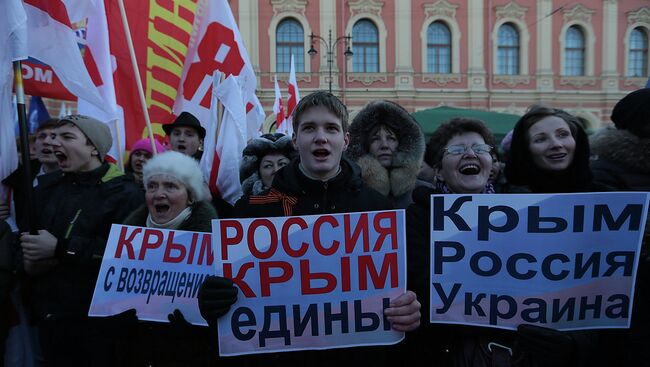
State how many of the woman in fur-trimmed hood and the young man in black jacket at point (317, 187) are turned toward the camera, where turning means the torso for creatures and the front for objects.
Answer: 2

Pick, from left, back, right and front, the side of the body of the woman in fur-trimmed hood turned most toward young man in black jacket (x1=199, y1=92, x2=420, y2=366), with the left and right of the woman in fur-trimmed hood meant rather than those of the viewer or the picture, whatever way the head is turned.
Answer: front

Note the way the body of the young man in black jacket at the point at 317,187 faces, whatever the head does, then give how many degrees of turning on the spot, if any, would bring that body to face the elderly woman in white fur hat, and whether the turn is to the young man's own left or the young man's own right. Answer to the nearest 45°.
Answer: approximately 135° to the young man's own right

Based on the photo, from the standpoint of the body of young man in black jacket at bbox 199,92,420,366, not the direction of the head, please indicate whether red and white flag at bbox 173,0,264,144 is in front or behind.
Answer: behind

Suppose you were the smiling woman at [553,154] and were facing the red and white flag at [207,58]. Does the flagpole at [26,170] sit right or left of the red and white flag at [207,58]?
left

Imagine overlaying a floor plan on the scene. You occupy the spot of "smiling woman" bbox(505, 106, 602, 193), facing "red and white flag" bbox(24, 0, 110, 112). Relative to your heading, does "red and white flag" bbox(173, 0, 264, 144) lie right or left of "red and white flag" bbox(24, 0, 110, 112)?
right

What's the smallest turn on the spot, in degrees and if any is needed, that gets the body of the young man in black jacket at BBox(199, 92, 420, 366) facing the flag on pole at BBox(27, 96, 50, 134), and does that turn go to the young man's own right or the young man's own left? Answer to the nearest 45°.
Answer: approximately 135° to the young man's own right
